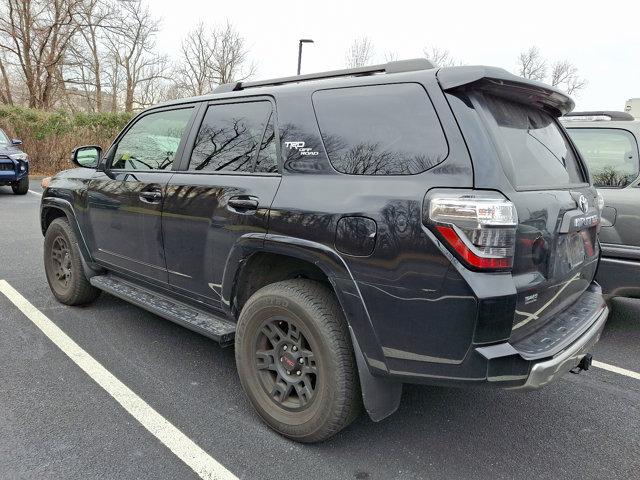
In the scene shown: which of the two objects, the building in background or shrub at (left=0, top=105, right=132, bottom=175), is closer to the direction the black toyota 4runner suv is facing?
the shrub

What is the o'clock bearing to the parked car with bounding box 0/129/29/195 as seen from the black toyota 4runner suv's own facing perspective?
The parked car is roughly at 12 o'clock from the black toyota 4runner suv.

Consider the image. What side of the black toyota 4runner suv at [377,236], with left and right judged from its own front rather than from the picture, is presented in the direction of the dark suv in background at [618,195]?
right

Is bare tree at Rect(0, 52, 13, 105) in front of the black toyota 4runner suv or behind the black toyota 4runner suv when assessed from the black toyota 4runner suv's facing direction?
in front

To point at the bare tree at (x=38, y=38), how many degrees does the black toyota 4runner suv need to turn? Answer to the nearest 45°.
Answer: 0° — it already faces it

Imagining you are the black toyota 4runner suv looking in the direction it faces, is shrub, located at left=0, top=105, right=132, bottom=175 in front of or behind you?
in front

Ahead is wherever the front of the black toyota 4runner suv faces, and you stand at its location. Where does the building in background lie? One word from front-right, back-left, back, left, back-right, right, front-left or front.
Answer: right

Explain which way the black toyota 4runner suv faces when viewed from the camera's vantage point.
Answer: facing away from the viewer and to the left of the viewer
